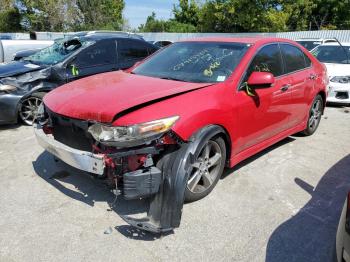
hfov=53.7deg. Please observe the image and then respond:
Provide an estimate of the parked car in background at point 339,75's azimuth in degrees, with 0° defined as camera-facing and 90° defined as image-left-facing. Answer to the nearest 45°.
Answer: approximately 45°

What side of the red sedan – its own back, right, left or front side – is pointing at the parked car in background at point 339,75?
back

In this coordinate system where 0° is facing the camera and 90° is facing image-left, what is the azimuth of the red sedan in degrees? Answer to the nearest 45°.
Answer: approximately 45°

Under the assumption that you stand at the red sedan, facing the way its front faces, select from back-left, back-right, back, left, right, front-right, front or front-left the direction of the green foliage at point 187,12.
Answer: back-right

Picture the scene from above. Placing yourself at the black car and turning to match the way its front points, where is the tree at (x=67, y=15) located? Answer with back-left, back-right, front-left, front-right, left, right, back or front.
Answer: back-right

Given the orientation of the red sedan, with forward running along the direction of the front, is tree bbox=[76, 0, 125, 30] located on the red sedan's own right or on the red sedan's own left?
on the red sedan's own right

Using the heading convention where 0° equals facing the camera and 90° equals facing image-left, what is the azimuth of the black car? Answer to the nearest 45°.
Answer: approximately 45°
